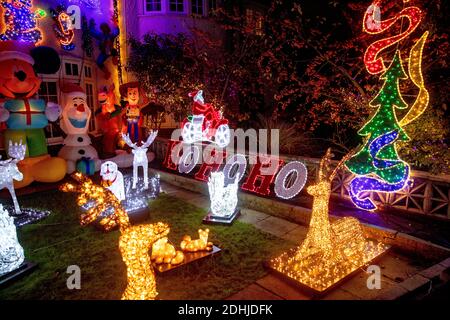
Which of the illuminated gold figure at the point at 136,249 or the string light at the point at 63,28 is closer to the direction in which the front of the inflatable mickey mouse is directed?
the illuminated gold figure

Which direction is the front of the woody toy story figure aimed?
toward the camera

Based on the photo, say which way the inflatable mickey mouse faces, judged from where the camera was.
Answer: facing the viewer

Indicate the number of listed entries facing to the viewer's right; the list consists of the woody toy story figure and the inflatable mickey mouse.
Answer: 0

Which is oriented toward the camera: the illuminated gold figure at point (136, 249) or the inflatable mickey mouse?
the inflatable mickey mouse

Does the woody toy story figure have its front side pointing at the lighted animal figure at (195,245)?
yes

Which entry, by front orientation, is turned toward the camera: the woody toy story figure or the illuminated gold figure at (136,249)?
the woody toy story figure

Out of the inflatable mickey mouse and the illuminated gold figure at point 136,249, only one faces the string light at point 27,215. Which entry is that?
the inflatable mickey mouse

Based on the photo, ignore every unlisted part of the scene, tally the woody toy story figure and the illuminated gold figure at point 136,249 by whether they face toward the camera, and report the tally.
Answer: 1

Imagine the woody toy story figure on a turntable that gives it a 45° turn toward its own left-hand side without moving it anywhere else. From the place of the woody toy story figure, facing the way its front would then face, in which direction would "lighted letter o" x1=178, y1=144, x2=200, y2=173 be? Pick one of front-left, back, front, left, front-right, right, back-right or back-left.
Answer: front

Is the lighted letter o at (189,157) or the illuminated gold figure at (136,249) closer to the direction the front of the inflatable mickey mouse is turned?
the illuminated gold figure
